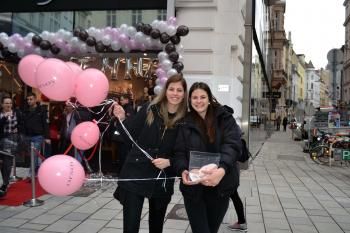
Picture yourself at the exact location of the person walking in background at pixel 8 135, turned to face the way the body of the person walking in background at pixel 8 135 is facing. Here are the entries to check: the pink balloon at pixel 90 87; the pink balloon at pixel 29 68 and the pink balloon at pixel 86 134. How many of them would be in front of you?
3

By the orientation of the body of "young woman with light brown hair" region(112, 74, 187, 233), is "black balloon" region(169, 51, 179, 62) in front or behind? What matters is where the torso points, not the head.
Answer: behind

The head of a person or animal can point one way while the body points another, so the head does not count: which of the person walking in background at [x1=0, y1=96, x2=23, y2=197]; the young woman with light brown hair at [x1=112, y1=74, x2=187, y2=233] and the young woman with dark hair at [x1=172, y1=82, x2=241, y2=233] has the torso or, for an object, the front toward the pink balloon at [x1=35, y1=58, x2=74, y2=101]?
the person walking in background

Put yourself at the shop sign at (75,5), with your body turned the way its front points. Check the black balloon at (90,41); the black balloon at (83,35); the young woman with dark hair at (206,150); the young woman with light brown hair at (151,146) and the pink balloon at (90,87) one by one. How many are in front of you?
5

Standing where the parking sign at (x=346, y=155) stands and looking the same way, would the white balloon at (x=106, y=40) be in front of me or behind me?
in front

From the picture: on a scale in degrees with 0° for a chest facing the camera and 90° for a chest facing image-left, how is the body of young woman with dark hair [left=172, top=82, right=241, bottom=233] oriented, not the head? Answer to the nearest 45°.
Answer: approximately 0°

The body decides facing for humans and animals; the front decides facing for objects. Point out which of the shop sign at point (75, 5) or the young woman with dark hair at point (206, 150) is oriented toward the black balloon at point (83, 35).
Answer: the shop sign

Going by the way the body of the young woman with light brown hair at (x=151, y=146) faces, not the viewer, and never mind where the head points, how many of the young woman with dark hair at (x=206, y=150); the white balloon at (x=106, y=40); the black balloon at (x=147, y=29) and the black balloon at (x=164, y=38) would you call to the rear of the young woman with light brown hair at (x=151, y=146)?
3

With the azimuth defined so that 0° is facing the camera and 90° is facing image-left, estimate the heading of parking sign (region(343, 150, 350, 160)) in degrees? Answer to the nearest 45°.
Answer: approximately 0°

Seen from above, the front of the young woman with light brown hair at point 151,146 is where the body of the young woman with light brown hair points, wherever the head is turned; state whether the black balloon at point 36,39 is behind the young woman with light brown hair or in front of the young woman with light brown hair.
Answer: behind
